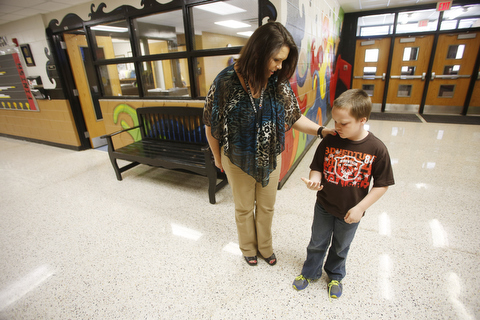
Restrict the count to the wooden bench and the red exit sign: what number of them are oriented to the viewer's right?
0

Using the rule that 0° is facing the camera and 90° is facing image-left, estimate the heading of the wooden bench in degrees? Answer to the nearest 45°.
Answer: approximately 45°

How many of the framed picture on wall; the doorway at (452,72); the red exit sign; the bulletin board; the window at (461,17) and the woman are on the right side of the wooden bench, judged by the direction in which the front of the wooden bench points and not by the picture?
2

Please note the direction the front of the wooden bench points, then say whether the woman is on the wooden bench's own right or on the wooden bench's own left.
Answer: on the wooden bench's own left

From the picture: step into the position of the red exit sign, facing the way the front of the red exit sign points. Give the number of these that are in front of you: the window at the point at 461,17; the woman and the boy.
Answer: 2

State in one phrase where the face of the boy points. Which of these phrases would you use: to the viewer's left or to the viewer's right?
to the viewer's left

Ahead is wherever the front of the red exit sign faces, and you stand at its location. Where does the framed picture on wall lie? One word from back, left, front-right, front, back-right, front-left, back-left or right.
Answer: front-right

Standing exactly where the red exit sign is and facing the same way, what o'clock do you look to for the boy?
The boy is roughly at 12 o'clock from the red exit sign.

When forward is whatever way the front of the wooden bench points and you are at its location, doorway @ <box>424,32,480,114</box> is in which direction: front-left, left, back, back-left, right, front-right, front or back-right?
back-left

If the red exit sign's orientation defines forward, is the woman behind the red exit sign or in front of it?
in front

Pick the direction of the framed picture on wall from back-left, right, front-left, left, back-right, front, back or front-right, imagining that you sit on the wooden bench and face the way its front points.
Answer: right

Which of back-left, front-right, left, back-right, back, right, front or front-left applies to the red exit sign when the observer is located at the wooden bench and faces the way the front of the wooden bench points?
back-left

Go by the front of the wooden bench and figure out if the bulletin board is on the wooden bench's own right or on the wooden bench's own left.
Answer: on the wooden bench's own right

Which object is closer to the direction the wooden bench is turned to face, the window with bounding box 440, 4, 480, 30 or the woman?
the woman

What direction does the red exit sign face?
toward the camera
